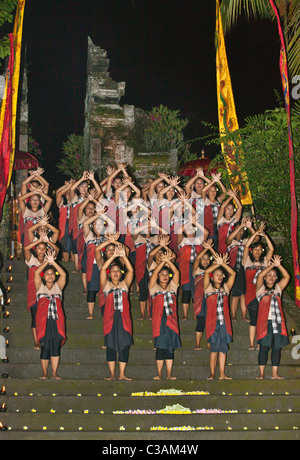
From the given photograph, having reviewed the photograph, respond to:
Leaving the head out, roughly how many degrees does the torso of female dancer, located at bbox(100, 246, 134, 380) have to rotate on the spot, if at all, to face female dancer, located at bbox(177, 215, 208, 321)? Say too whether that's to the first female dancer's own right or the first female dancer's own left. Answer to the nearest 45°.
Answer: approximately 135° to the first female dancer's own left

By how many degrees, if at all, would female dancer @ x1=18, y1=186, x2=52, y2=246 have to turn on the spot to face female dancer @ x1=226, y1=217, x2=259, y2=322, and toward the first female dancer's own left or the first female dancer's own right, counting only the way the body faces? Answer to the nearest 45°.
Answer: approximately 90° to the first female dancer's own left

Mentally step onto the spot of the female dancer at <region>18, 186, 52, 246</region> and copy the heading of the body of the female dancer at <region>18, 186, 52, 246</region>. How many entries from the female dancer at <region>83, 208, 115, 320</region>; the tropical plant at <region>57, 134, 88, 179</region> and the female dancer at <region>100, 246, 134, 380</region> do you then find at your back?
1
